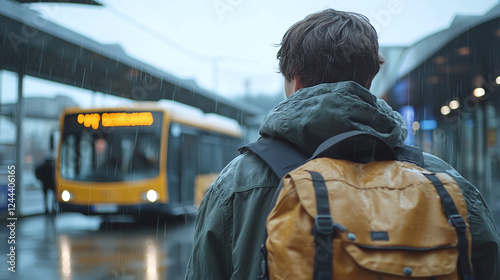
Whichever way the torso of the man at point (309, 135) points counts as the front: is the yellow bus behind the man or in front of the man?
in front

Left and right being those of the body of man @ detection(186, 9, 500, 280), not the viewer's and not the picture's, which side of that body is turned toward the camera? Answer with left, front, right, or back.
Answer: back

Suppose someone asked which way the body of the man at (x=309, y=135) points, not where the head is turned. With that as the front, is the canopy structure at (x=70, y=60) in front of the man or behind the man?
in front

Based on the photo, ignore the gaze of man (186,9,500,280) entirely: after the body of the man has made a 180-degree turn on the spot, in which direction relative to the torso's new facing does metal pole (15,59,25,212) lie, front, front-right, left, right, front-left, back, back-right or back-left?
back-right

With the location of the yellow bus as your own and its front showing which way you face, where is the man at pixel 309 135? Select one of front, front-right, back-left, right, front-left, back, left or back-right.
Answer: front-left

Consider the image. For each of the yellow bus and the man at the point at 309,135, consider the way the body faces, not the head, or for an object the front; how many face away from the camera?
1

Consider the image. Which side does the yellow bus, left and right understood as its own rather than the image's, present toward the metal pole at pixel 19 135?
right

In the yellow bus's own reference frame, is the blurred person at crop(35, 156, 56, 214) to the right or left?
on its right

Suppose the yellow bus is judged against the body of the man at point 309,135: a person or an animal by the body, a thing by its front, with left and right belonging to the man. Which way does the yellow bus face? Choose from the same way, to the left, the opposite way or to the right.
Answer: the opposite way

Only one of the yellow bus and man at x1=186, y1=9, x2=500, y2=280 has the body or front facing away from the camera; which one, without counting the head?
the man
